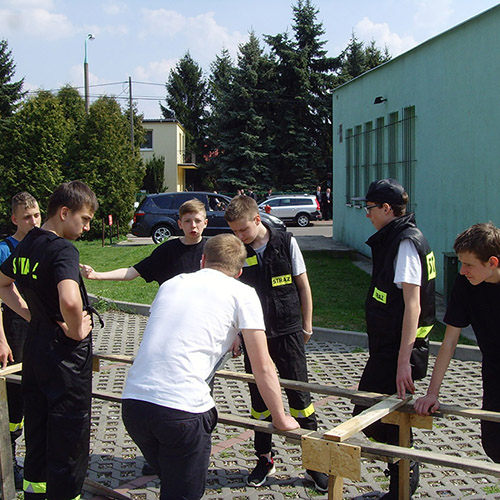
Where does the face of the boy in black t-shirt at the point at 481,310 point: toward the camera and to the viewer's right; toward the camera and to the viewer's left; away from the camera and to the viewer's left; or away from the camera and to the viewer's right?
toward the camera and to the viewer's left

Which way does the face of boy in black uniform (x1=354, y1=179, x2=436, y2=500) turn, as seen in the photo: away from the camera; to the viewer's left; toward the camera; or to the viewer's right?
to the viewer's left

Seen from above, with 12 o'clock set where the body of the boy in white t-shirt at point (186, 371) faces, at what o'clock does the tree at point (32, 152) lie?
The tree is roughly at 10 o'clock from the boy in white t-shirt.

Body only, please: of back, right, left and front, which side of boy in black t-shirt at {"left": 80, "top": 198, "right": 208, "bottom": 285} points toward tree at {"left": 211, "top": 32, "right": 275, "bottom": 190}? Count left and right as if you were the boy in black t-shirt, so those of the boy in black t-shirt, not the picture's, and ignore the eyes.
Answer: back

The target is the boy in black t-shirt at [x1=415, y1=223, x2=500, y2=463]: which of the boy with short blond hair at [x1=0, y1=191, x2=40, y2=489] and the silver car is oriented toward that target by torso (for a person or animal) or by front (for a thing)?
the boy with short blond hair

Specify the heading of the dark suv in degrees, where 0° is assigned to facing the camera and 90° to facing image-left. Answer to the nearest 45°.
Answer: approximately 270°

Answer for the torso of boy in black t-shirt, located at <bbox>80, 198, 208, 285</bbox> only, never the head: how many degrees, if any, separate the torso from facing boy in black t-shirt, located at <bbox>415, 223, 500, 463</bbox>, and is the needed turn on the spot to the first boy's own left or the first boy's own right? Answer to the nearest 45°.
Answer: approximately 45° to the first boy's own left

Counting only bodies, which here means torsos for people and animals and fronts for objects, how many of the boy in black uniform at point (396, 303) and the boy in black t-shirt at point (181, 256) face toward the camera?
1

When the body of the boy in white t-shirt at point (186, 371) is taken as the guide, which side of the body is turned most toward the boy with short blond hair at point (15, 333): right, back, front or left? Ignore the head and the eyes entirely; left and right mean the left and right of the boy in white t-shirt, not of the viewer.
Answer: left

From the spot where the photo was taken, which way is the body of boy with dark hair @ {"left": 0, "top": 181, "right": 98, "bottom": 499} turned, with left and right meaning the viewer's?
facing away from the viewer and to the right of the viewer

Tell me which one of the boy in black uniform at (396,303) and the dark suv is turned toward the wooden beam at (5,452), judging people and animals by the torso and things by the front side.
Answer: the boy in black uniform

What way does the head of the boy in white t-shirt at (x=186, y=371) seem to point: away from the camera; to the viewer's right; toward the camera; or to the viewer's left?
away from the camera

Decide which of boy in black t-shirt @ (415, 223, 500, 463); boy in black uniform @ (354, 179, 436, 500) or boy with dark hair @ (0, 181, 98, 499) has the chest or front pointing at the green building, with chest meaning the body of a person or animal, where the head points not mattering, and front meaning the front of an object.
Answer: the boy with dark hair
